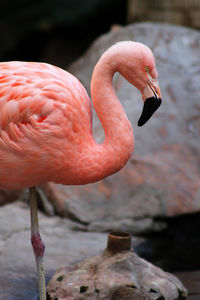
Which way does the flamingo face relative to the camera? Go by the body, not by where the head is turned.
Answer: to the viewer's right

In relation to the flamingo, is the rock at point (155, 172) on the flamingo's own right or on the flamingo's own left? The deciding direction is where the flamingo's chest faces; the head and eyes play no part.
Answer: on the flamingo's own left
